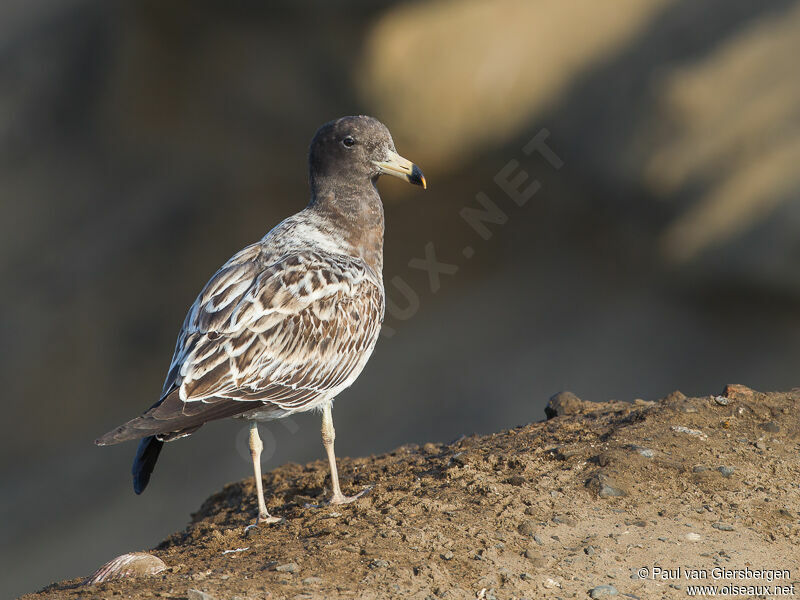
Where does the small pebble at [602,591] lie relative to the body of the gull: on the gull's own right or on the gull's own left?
on the gull's own right

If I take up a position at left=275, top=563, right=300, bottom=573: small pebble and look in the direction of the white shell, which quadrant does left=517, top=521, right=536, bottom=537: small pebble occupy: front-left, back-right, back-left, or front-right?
back-right

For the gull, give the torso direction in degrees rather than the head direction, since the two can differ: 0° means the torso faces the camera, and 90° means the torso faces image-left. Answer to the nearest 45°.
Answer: approximately 225°

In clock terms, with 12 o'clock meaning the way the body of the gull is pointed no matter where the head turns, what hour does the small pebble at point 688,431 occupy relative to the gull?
The small pebble is roughly at 2 o'clock from the gull.
